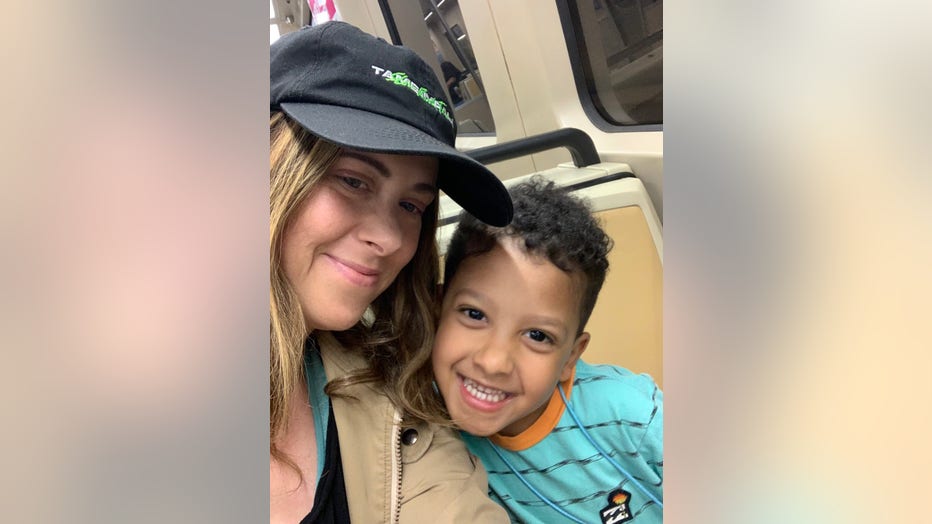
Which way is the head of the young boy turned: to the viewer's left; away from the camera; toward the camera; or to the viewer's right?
toward the camera

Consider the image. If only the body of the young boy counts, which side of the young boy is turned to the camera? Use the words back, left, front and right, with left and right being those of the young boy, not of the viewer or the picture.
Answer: front
